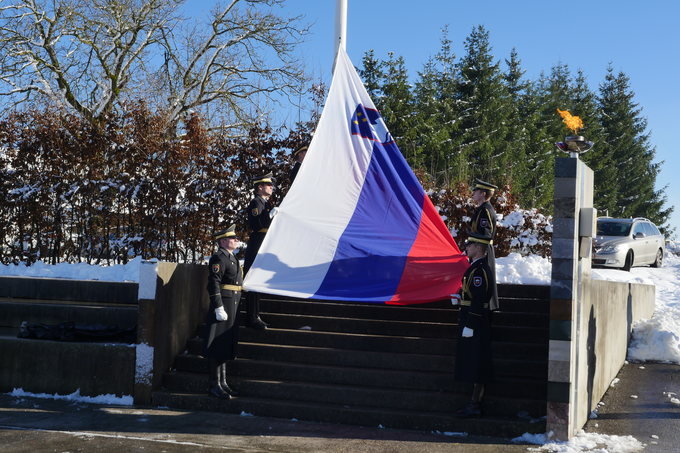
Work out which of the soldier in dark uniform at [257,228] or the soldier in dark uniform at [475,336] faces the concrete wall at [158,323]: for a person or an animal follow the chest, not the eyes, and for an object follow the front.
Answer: the soldier in dark uniform at [475,336]

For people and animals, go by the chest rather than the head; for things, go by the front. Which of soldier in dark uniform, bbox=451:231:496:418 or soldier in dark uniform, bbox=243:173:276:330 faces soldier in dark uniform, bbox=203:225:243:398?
soldier in dark uniform, bbox=451:231:496:418

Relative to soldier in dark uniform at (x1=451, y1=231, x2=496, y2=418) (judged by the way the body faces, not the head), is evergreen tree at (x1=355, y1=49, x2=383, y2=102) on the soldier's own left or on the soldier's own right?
on the soldier's own right

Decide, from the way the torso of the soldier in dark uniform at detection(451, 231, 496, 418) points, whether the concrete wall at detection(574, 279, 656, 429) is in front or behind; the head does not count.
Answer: behind

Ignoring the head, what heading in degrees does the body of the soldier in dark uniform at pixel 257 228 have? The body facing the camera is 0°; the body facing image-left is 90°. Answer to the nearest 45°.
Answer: approximately 270°

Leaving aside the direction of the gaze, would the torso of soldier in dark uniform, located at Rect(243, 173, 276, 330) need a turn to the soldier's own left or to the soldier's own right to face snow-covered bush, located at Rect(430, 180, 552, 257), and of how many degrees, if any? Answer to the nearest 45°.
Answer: approximately 45° to the soldier's own left

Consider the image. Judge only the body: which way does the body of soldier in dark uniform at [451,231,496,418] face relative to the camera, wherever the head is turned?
to the viewer's left

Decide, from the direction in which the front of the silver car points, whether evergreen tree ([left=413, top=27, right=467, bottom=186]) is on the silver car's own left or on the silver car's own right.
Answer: on the silver car's own right

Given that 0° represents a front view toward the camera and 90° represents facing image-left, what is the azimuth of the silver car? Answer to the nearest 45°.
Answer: approximately 45°

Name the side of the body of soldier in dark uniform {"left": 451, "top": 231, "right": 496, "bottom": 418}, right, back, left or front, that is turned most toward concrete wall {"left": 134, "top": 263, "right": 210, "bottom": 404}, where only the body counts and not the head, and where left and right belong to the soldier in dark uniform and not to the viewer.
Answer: front

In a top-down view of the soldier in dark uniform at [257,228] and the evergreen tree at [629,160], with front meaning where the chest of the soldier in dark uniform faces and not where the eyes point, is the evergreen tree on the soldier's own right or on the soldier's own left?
on the soldier's own left

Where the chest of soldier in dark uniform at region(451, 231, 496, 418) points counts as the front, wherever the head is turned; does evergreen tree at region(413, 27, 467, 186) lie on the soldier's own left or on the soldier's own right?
on the soldier's own right

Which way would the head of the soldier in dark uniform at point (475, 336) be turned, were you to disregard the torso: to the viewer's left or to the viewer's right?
to the viewer's left

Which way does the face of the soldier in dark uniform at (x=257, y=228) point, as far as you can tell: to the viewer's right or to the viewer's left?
to the viewer's right
